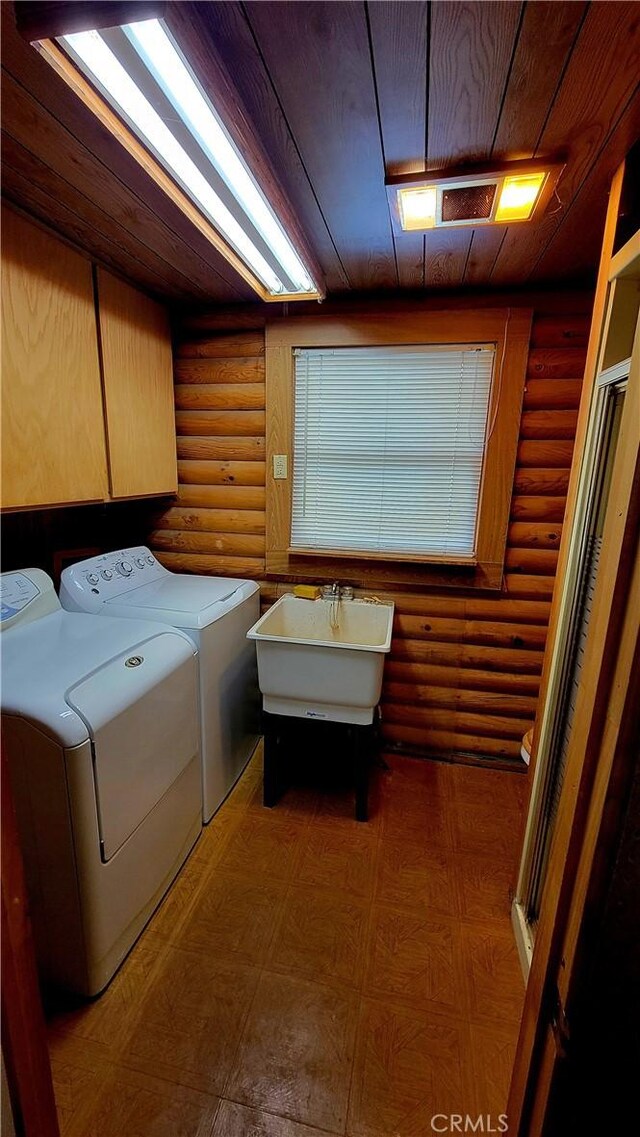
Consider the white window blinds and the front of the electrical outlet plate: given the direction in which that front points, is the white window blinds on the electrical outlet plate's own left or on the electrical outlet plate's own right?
on the electrical outlet plate's own left

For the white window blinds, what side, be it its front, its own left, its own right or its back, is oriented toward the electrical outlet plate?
right

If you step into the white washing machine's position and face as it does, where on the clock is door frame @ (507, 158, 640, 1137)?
The door frame is roughly at 1 o'clock from the white washing machine.

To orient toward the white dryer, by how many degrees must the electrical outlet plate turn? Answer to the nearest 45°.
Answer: approximately 45° to its right

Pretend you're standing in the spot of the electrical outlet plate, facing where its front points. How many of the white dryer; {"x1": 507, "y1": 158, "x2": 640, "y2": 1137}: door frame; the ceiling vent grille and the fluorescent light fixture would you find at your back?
0

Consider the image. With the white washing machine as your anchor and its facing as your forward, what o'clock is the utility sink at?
The utility sink is roughly at 12 o'clock from the white washing machine.

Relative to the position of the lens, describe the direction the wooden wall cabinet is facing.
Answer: facing the viewer and to the right of the viewer

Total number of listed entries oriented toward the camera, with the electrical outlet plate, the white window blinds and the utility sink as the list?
3

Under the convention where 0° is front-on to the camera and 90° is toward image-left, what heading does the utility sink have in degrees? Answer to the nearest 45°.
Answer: approximately 0°

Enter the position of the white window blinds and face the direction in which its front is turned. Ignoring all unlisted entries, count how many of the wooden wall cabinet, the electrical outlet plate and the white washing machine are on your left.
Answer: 0

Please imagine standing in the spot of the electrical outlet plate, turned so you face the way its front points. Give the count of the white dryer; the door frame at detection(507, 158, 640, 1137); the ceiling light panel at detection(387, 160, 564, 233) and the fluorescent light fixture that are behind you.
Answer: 0

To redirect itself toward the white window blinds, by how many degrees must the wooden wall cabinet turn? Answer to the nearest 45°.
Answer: approximately 45° to its left

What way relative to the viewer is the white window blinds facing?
toward the camera

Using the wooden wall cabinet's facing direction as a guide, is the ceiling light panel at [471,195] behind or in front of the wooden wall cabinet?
in front

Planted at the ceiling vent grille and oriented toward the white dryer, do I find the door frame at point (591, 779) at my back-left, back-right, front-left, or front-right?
front-left

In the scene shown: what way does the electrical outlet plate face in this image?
toward the camera
